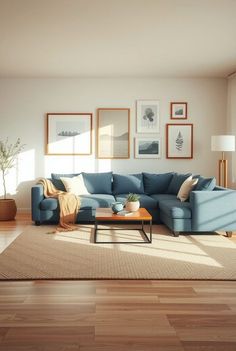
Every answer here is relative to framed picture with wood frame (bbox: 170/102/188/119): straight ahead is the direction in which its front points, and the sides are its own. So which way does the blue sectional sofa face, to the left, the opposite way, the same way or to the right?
the same way

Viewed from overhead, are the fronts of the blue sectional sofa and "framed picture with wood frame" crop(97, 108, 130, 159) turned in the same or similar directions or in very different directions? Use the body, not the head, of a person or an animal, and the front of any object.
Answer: same or similar directions

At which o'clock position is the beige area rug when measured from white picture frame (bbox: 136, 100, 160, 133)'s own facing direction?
The beige area rug is roughly at 12 o'clock from the white picture frame.

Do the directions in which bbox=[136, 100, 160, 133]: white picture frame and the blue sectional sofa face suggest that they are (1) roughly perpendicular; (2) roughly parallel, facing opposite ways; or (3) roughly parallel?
roughly parallel

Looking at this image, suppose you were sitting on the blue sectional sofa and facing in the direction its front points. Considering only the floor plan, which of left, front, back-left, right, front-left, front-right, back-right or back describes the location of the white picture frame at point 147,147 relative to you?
back

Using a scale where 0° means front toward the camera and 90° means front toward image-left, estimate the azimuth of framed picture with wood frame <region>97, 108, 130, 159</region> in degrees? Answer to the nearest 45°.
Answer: approximately 0°

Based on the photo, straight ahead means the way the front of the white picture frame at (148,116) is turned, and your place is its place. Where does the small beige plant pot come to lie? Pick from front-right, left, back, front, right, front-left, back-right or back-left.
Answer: front

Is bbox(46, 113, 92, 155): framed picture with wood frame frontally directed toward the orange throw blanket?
yes

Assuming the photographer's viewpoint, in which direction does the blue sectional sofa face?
facing the viewer

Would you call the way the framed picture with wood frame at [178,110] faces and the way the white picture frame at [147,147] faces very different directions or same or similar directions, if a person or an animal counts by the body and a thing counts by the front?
same or similar directions

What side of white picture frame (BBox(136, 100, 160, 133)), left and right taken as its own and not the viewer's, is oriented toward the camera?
front

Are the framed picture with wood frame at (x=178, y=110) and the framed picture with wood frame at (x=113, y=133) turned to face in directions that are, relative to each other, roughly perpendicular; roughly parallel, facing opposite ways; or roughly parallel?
roughly parallel

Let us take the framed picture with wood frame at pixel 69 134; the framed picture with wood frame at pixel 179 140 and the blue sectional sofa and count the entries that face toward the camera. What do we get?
3

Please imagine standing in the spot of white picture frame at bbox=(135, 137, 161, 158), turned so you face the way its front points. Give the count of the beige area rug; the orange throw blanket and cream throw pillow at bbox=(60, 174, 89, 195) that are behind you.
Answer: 0

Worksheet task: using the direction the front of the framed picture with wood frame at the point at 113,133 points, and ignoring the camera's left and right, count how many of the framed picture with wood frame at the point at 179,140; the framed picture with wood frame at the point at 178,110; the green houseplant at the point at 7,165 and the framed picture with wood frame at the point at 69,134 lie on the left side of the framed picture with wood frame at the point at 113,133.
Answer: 2

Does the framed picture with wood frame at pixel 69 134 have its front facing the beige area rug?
yes
